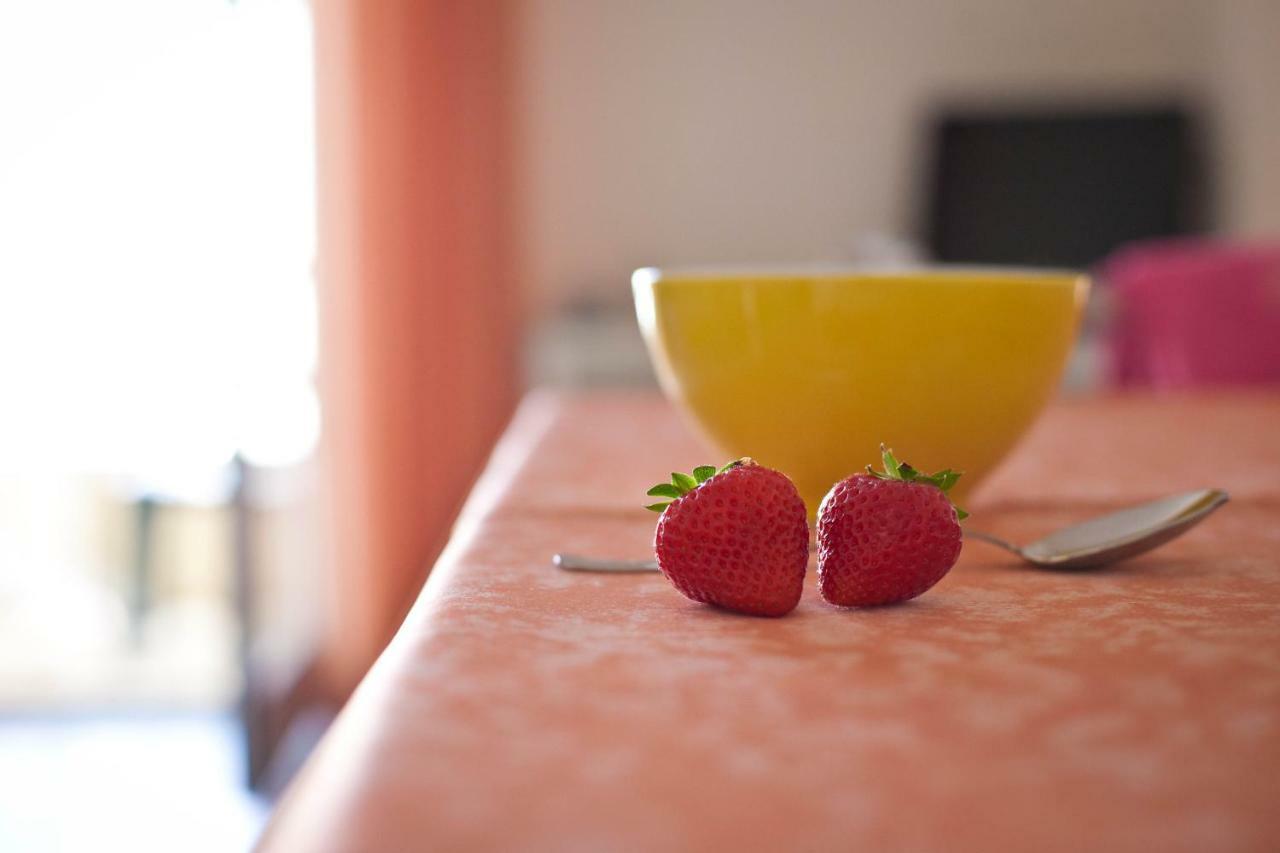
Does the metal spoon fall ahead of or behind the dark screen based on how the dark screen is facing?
ahead

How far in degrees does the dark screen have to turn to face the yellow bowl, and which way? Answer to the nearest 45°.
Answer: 0° — it already faces it

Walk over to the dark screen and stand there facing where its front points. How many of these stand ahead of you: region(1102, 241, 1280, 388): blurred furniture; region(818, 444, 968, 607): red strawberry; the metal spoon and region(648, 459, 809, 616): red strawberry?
4

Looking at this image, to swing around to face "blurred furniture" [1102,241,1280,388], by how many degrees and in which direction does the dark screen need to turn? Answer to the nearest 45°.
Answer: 0° — it already faces it

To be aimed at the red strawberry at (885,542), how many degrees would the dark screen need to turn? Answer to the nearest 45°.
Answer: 0° — it already faces it

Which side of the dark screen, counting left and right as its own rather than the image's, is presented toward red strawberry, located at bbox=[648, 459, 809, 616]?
front

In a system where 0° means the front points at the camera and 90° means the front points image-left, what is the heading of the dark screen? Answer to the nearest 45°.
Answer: approximately 0°

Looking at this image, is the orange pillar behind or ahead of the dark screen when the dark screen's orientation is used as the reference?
ahead
